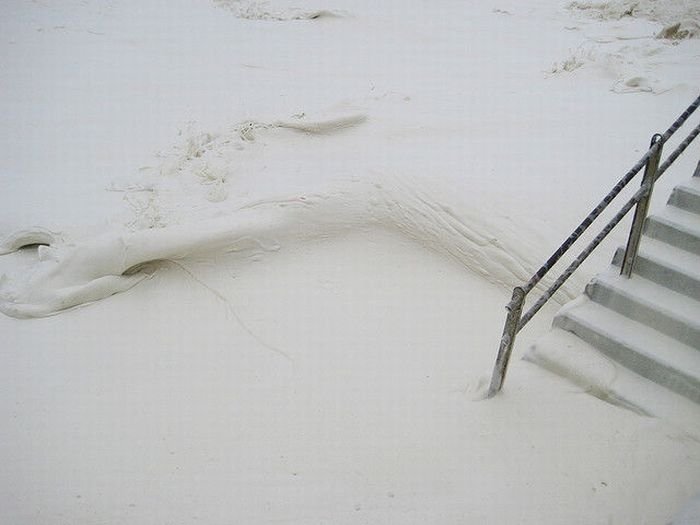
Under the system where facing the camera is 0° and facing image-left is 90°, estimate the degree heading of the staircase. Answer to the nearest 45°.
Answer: approximately 45°
